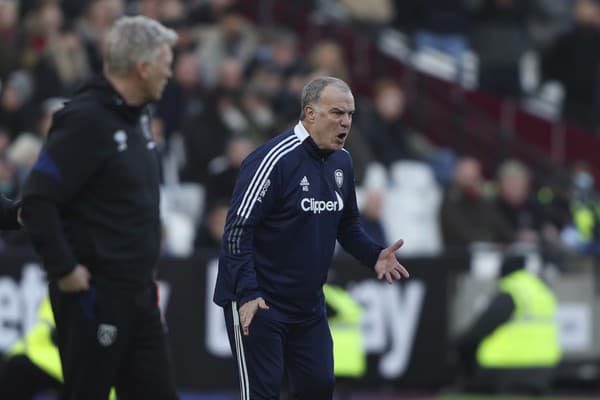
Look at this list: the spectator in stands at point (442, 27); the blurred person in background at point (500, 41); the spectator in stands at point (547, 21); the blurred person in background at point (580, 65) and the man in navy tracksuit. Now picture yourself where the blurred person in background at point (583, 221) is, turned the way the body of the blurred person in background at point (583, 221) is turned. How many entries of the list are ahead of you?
1

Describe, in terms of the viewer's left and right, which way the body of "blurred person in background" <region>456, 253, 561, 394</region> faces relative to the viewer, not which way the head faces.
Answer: facing away from the viewer and to the left of the viewer

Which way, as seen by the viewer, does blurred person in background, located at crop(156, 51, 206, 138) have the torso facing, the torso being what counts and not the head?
toward the camera

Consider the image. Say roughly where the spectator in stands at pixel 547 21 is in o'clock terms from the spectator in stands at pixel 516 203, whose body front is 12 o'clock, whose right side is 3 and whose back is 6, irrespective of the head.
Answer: the spectator in stands at pixel 547 21 is roughly at 6 o'clock from the spectator in stands at pixel 516 203.

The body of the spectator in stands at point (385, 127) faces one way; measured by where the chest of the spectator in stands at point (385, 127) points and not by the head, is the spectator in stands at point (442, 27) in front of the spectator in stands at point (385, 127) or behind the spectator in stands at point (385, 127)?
behind

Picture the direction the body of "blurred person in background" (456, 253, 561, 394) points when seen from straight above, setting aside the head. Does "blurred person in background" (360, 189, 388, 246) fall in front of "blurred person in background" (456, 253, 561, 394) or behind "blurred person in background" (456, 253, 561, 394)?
in front

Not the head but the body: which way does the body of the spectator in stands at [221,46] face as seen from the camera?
toward the camera

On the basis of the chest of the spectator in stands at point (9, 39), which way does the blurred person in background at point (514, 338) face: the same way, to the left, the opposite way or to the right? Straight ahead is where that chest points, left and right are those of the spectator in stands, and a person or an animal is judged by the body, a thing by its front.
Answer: the opposite way

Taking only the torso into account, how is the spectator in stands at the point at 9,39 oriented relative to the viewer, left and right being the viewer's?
facing the viewer
